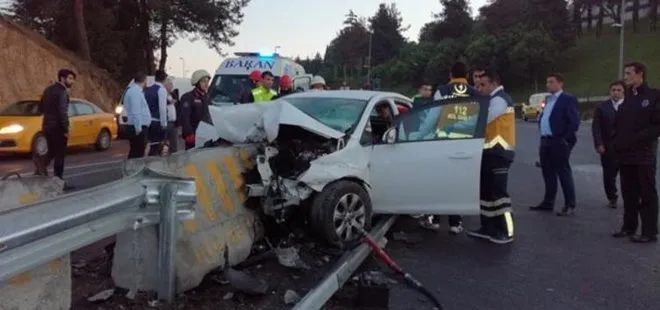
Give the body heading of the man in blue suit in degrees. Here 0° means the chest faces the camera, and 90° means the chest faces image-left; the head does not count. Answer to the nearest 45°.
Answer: approximately 45°

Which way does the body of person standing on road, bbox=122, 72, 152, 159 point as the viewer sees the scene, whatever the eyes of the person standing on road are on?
to the viewer's right

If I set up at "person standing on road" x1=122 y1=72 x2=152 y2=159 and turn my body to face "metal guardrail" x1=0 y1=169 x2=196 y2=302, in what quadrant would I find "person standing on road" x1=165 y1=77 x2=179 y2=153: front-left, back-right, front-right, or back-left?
back-left

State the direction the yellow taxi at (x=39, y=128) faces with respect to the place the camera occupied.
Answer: facing the viewer and to the left of the viewer

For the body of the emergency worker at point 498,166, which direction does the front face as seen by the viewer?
to the viewer's left

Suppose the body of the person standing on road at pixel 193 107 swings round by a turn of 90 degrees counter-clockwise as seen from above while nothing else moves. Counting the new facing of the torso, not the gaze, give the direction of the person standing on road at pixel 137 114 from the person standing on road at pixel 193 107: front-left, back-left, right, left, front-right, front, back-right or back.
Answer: back-left

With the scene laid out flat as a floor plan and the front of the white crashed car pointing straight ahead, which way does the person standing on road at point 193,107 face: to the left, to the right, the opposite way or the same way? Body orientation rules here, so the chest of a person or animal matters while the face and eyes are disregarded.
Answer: to the left

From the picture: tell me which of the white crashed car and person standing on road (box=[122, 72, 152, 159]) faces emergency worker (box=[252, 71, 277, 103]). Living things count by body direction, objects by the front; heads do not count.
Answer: the person standing on road

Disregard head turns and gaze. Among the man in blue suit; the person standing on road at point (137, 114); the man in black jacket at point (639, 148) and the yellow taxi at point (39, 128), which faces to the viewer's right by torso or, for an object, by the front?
the person standing on road

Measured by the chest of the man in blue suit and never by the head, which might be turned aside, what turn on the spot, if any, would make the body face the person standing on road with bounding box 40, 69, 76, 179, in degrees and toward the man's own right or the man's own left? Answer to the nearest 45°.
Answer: approximately 45° to the man's own right

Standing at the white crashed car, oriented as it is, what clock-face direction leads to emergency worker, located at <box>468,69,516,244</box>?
The emergency worker is roughly at 7 o'clock from the white crashed car.

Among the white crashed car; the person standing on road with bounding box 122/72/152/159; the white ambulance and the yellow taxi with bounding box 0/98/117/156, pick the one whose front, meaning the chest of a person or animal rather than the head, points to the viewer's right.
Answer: the person standing on road
